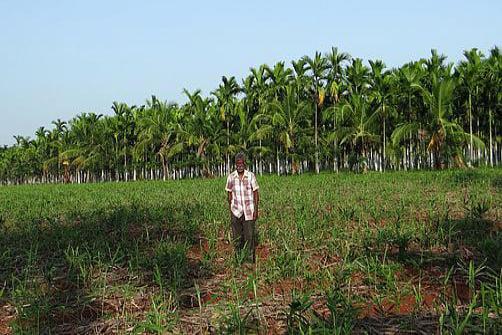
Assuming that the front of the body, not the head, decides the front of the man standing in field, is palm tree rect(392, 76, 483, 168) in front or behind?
behind

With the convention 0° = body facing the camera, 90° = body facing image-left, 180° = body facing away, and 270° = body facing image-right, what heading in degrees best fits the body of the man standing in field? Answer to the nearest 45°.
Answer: approximately 0°

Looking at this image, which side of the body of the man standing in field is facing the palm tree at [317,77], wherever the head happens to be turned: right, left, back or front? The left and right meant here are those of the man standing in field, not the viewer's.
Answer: back

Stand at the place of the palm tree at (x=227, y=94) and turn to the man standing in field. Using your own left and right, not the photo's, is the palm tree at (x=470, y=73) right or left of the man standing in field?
left

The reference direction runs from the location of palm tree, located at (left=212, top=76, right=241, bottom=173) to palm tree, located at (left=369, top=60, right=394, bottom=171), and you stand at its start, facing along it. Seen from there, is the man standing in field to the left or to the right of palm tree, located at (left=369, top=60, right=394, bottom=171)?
right

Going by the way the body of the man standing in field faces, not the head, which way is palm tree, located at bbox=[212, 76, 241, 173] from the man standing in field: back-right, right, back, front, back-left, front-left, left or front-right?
back

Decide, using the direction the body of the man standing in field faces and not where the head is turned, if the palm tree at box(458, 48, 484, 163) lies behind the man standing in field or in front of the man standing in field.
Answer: behind

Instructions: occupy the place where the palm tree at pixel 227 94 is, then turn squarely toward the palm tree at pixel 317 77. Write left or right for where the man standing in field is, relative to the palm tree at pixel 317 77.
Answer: right

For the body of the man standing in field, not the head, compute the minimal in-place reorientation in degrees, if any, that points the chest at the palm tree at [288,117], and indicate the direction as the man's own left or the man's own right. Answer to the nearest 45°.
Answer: approximately 180°
